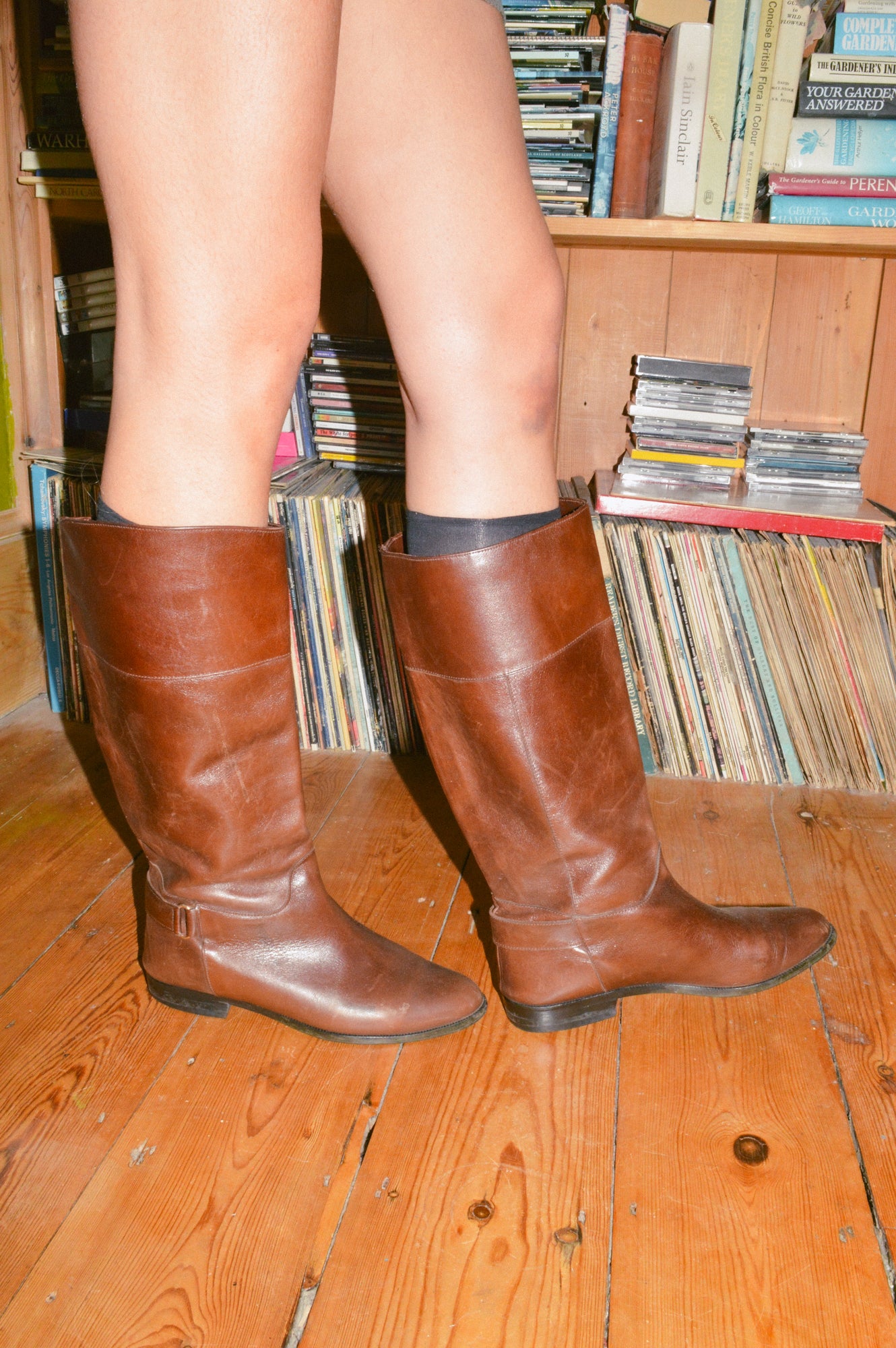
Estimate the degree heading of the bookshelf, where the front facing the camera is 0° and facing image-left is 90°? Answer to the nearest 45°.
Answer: approximately 0°
